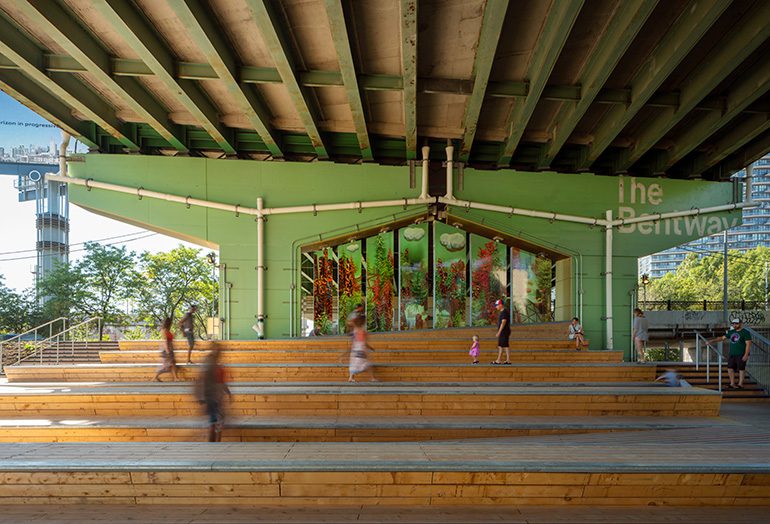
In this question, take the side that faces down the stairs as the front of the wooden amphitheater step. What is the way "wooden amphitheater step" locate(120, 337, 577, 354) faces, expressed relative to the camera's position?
facing the viewer

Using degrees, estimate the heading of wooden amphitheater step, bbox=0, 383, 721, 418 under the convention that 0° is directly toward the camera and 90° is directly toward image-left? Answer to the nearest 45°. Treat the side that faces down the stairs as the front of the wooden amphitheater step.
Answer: approximately 0°

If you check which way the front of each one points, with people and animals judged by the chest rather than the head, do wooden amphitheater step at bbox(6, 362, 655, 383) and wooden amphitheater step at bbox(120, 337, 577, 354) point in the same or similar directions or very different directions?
same or similar directions

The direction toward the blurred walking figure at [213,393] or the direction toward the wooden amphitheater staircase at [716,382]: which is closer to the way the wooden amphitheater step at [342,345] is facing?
the blurred walking figure

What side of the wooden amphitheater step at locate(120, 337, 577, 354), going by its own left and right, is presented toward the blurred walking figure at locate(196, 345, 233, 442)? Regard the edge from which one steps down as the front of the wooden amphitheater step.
front

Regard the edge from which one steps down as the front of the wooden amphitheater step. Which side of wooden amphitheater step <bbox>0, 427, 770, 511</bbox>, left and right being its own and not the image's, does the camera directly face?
front

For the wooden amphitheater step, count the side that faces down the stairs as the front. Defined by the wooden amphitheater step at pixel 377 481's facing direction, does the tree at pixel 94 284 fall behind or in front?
behind

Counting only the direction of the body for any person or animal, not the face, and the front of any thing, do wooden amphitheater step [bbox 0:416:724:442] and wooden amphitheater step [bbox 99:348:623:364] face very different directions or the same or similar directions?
same or similar directions

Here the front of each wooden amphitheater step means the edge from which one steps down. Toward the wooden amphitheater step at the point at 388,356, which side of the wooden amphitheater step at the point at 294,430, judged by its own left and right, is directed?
back

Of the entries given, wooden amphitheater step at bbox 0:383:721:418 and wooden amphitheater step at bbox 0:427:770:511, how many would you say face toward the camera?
2

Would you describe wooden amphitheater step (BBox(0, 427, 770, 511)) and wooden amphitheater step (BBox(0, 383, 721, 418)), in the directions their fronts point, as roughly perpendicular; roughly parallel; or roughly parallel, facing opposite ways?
roughly parallel

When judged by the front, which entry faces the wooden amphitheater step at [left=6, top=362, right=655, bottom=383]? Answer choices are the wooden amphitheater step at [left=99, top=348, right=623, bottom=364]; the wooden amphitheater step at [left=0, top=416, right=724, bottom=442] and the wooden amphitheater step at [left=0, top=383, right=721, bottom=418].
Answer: the wooden amphitheater step at [left=99, top=348, right=623, bottom=364]

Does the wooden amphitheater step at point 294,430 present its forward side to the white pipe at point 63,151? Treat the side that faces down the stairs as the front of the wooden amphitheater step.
no

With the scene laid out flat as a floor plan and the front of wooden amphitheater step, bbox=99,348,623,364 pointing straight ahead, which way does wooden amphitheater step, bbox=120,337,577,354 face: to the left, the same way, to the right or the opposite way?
the same way

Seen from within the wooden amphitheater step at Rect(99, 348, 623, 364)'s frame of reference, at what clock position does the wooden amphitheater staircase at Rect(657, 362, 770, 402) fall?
the wooden amphitheater staircase at Rect(657, 362, 770, 402) is roughly at 9 o'clock from the wooden amphitheater step at Rect(99, 348, 623, 364).
